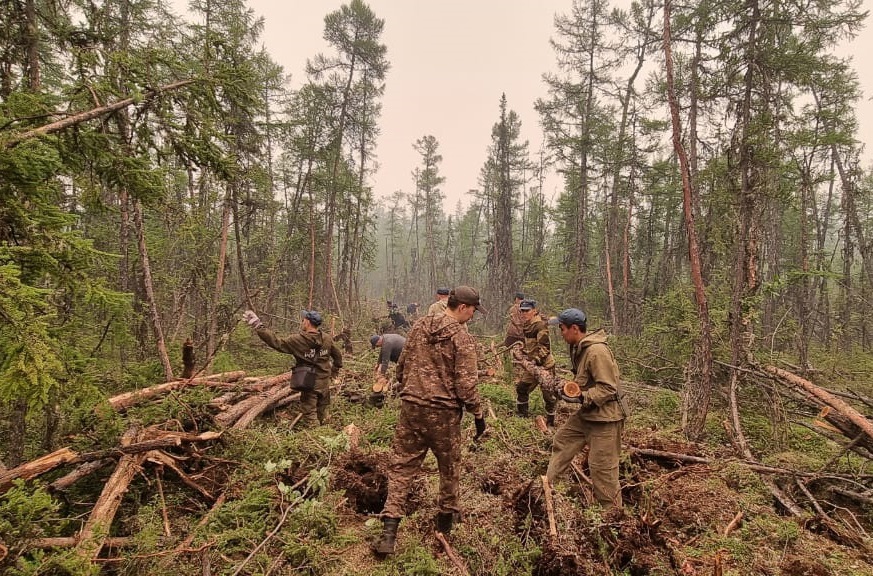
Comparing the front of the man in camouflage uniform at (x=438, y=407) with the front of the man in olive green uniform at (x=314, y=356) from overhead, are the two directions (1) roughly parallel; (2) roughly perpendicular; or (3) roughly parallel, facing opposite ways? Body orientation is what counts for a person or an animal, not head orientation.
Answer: roughly perpendicular

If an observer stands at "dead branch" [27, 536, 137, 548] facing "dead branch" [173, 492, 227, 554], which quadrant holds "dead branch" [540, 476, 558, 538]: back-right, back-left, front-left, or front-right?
front-right

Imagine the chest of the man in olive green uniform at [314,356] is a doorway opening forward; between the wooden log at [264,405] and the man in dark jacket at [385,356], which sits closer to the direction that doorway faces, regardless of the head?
the wooden log

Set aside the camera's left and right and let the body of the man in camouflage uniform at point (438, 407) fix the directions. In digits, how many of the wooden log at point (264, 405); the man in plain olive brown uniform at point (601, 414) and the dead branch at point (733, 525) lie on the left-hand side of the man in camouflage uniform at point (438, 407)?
1

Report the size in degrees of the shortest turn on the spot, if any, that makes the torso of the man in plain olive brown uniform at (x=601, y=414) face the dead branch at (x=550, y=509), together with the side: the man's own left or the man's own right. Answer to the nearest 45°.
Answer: approximately 45° to the man's own left

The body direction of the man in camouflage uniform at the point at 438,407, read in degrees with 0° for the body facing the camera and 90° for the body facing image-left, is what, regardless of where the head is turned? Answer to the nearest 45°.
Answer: approximately 225°

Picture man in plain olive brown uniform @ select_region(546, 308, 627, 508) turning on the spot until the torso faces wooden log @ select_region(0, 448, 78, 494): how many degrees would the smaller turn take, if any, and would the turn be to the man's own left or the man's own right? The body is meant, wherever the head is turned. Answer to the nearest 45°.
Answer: approximately 45° to the man's own left

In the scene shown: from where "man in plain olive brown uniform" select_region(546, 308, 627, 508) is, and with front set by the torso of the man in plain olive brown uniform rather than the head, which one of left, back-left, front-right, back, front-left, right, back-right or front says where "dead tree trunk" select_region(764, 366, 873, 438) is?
back-right

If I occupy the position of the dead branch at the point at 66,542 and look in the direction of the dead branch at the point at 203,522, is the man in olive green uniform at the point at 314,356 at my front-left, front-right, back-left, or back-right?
front-left

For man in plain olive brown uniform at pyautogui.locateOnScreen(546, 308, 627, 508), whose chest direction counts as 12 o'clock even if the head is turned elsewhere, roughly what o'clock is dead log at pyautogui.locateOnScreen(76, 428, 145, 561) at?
The dead log is roughly at 11 o'clock from the man in plain olive brown uniform.

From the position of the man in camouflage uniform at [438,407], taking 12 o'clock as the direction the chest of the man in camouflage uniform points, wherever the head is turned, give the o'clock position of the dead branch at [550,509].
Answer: The dead branch is roughly at 2 o'clock from the man in camouflage uniform.

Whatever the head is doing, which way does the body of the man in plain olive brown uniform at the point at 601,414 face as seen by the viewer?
to the viewer's left

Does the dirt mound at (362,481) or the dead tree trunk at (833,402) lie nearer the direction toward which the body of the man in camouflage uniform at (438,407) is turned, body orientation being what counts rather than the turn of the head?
the dead tree trunk

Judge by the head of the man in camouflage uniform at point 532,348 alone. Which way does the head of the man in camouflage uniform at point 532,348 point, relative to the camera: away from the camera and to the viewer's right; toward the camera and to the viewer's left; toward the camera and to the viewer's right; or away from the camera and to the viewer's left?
toward the camera and to the viewer's left

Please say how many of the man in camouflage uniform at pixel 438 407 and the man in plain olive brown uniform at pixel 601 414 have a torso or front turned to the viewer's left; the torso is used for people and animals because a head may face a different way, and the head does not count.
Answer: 1

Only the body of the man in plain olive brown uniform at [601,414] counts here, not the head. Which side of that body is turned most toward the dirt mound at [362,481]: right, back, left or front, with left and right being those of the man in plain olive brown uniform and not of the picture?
front
